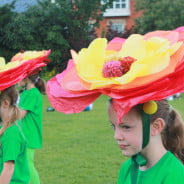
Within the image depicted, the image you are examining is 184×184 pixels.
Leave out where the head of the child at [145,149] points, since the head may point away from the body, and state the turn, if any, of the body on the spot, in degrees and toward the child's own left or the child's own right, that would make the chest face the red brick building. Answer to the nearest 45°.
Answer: approximately 135° to the child's own right

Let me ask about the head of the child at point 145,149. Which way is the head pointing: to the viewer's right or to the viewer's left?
to the viewer's left

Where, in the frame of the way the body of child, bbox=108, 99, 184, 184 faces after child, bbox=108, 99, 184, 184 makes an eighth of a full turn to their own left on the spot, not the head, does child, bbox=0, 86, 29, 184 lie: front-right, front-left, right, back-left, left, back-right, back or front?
back-right

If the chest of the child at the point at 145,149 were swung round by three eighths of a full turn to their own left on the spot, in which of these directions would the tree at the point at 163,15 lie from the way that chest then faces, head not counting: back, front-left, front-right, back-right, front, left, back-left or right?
left
